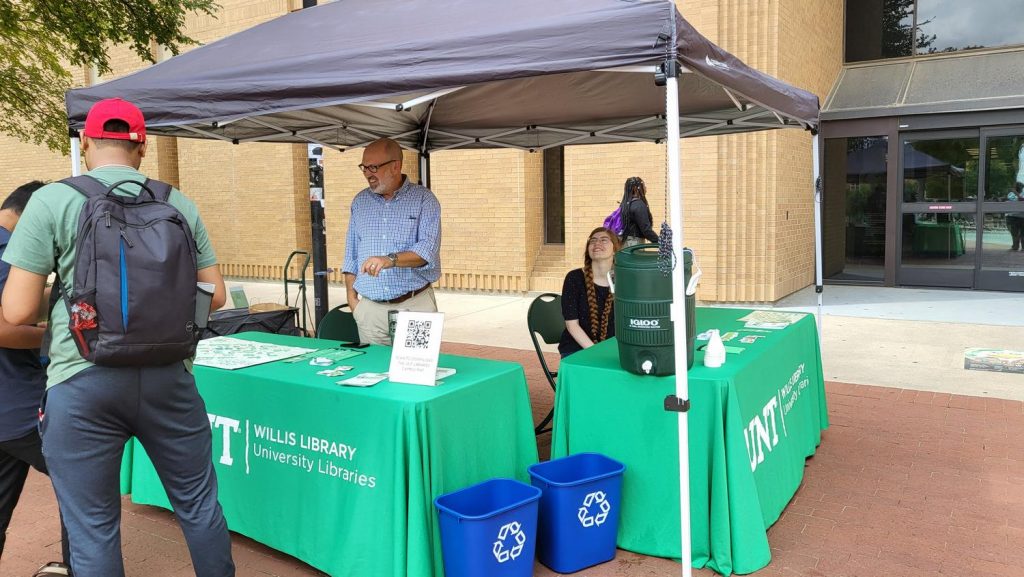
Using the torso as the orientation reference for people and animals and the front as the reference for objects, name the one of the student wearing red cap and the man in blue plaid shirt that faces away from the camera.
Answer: the student wearing red cap

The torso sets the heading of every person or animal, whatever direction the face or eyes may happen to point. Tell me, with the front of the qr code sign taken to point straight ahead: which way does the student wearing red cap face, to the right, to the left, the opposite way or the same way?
the opposite way

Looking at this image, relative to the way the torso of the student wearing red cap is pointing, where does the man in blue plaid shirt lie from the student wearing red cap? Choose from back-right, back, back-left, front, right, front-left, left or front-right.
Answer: front-right

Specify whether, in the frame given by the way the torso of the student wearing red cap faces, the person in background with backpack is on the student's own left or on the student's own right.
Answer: on the student's own right

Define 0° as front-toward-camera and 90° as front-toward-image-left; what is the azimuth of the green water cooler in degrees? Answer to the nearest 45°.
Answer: approximately 0°

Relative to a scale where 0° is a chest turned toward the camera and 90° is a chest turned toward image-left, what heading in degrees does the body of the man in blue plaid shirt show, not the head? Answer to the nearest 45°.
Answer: approximately 45°

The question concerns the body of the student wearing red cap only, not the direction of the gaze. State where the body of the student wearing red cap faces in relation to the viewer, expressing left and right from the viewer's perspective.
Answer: facing away from the viewer

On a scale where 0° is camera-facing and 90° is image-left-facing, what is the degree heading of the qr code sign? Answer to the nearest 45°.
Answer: approximately 0°

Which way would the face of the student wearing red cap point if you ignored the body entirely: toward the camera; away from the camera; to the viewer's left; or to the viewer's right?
away from the camera

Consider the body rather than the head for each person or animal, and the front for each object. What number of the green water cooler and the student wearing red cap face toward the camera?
1
